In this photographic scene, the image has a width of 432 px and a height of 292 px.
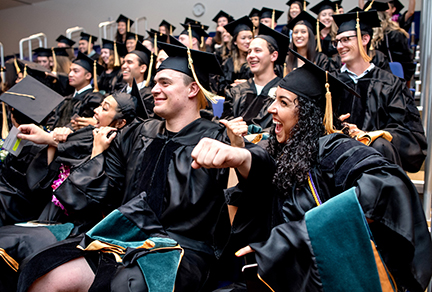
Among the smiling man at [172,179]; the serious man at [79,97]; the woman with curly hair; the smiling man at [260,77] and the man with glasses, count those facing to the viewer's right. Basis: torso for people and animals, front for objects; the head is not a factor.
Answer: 0

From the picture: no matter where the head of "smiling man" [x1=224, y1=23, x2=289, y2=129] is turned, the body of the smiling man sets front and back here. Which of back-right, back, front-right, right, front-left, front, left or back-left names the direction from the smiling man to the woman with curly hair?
front-left

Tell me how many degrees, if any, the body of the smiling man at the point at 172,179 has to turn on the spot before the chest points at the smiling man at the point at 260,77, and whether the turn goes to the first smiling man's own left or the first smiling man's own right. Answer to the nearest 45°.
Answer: approximately 180°

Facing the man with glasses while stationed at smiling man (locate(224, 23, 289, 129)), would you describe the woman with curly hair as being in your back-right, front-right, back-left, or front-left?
front-right

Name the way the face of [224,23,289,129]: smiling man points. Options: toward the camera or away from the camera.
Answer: toward the camera

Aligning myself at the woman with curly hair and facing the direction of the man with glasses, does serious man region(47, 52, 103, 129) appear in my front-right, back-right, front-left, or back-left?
front-left

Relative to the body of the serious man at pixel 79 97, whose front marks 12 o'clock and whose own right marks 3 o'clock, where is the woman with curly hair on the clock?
The woman with curly hair is roughly at 10 o'clock from the serious man.

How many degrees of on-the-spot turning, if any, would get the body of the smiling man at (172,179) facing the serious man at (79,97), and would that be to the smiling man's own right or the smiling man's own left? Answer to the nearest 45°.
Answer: approximately 135° to the smiling man's own right

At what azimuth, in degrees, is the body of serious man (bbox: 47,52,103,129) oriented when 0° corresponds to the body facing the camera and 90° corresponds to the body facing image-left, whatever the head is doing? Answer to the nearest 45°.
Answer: approximately 45°

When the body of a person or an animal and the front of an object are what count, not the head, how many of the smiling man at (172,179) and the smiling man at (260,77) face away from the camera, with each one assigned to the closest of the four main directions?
0

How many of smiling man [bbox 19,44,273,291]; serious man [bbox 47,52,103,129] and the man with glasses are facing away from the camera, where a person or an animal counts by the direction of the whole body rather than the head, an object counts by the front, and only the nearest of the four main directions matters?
0

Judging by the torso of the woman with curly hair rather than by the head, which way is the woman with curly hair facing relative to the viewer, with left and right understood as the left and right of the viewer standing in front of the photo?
facing to the left of the viewer

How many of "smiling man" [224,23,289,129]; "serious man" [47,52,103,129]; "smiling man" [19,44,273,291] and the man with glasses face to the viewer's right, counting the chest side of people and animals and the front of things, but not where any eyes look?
0

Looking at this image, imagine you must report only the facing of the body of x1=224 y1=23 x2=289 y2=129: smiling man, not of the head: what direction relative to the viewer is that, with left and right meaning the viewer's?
facing the viewer and to the left of the viewer

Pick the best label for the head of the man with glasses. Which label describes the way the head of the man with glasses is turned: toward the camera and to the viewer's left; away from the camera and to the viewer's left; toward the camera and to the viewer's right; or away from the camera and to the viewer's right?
toward the camera and to the viewer's left

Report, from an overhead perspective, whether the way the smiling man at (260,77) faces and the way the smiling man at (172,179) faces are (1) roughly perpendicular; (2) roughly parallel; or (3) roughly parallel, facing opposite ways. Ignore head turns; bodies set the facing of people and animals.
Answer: roughly parallel
